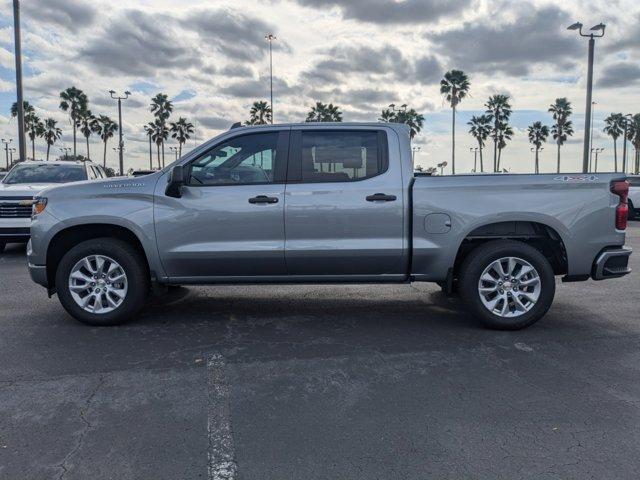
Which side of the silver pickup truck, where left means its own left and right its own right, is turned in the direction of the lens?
left

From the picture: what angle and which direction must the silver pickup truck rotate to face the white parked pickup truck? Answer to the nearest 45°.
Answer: approximately 45° to its right
